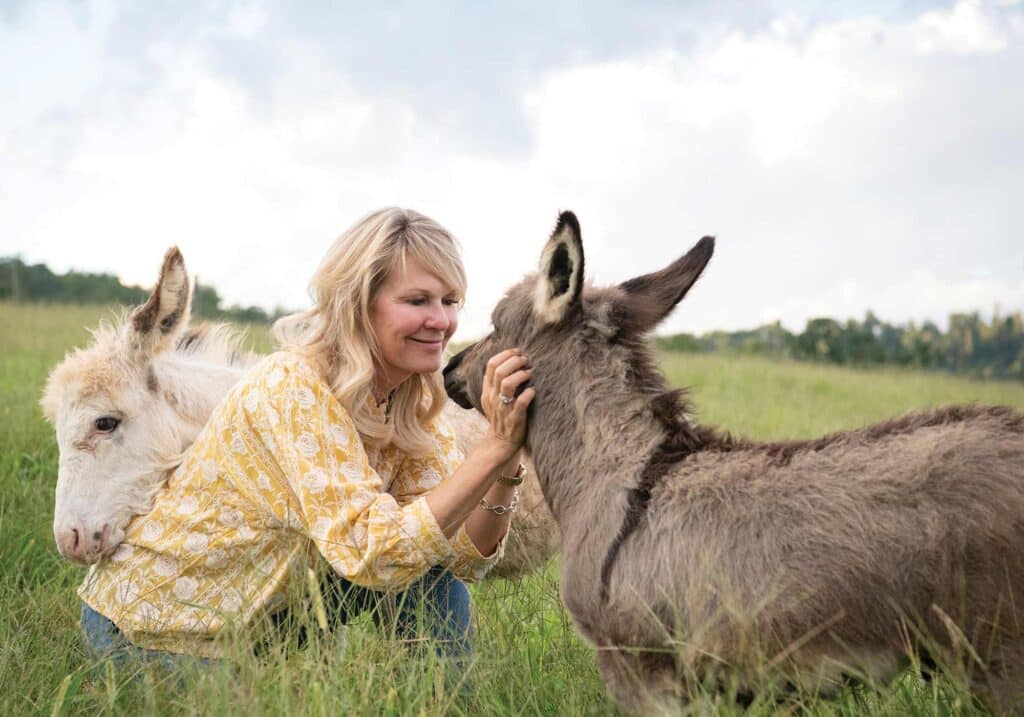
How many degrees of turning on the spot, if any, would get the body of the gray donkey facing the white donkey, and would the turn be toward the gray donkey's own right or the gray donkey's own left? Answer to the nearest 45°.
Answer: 0° — it already faces it

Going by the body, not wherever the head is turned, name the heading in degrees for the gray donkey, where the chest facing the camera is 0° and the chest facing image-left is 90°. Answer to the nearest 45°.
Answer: approximately 90°

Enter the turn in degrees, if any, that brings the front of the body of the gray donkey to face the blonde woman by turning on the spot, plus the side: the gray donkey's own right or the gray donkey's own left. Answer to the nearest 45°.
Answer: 0° — it already faces them
